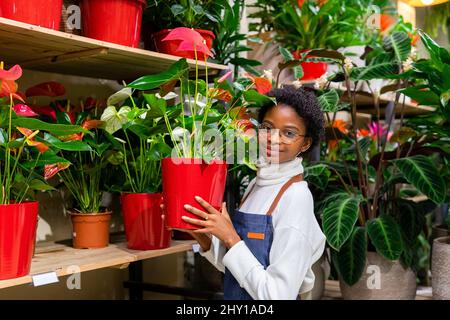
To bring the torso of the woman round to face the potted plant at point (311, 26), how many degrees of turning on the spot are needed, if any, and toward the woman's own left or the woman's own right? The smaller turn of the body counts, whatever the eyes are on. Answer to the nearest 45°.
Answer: approximately 135° to the woman's own right

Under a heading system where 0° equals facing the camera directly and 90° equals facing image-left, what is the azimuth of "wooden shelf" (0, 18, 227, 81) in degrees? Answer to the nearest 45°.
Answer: approximately 315°

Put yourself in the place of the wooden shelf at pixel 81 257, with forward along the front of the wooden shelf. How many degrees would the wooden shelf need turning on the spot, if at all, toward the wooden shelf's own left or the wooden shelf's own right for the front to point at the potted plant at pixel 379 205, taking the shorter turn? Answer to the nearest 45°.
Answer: approximately 45° to the wooden shelf's own left
